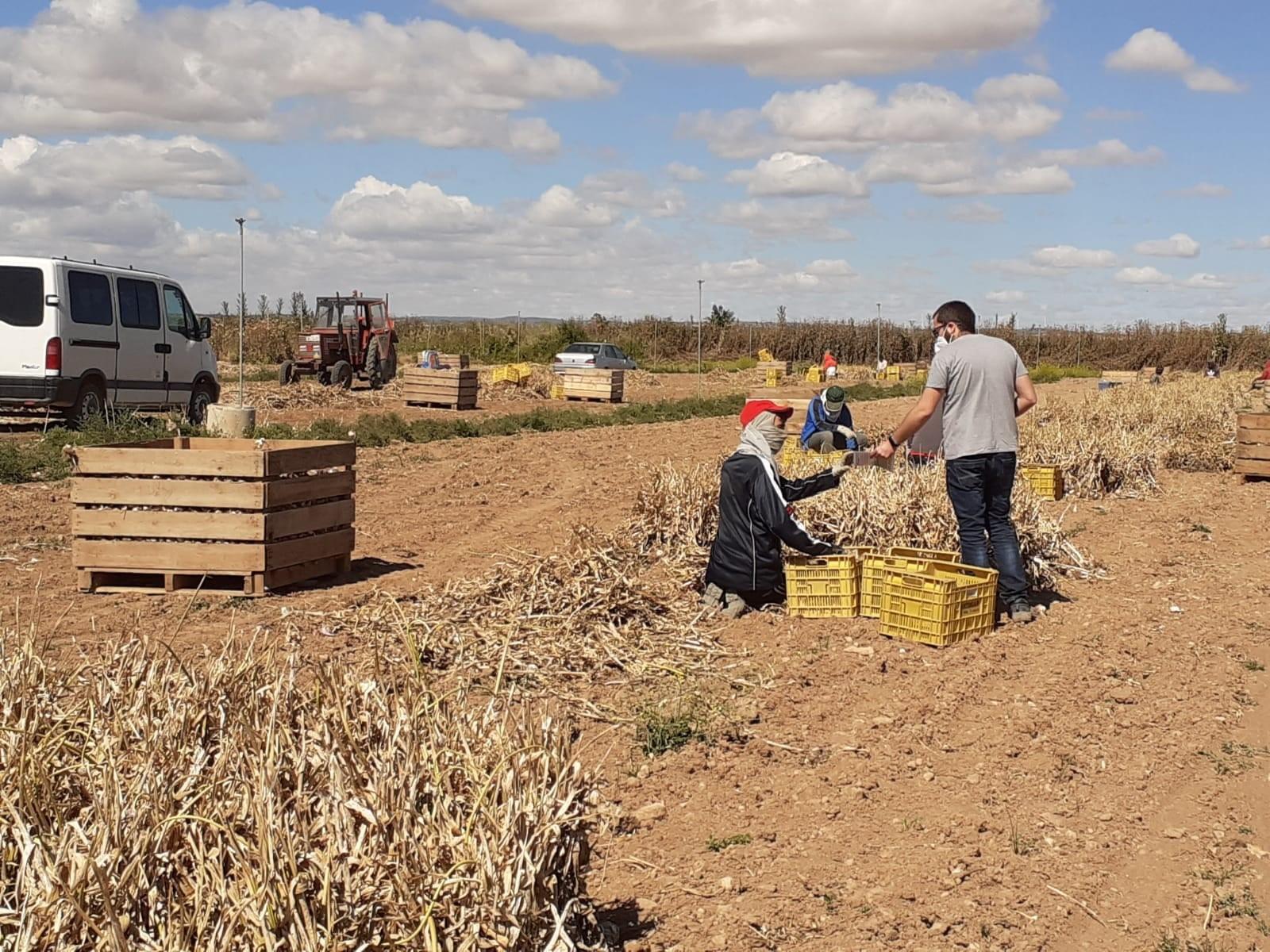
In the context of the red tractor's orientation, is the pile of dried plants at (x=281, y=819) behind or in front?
in front

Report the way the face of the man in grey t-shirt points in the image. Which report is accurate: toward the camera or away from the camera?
away from the camera

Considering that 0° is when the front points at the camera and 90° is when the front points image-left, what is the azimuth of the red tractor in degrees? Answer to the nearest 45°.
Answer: approximately 45°

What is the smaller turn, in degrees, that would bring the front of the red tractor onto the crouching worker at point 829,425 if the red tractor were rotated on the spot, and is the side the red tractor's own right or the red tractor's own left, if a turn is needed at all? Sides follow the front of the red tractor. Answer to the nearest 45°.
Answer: approximately 45° to the red tractor's own left

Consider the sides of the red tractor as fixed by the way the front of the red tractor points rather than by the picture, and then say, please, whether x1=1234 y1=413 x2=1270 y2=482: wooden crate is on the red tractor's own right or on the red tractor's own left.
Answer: on the red tractor's own left

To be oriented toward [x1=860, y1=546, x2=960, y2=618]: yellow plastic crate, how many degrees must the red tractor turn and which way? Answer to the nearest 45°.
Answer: approximately 45° to its left

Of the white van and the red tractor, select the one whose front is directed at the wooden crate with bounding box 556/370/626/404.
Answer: the white van

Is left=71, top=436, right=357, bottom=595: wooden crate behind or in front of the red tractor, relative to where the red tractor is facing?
in front

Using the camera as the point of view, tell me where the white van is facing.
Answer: facing away from the viewer and to the right of the viewer

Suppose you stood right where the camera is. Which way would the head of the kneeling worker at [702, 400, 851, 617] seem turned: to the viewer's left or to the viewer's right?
to the viewer's right

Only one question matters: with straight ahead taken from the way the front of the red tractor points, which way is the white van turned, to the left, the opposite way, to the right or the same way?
the opposite way

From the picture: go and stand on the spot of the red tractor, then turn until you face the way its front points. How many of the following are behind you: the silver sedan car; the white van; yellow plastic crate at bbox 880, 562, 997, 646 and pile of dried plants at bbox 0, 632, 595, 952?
1

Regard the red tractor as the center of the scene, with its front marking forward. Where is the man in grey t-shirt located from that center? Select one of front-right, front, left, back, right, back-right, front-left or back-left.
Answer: front-left
